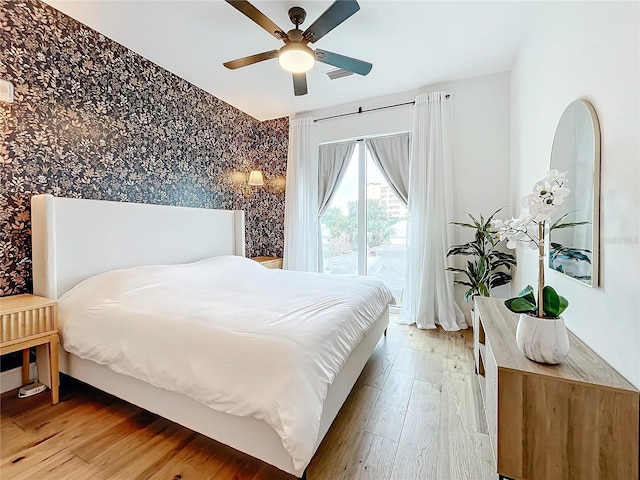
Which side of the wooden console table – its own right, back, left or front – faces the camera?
left

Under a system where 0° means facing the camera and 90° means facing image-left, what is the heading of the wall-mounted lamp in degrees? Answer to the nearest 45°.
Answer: approximately 315°

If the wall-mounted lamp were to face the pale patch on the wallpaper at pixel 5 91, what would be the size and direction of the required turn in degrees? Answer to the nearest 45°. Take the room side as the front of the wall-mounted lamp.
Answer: approximately 90° to its right

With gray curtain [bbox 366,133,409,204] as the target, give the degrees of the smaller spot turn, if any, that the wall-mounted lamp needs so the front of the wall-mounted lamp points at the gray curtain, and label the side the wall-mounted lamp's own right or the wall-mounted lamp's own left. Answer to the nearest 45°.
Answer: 0° — it already faces it

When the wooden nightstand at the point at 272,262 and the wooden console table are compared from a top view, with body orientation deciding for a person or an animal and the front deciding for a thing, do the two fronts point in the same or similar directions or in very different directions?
very different directions

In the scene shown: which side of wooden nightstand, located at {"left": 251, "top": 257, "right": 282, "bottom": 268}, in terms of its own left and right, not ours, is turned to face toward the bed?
right

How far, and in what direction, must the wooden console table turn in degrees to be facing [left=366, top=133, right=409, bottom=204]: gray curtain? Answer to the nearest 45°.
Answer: approximately 45° to its right

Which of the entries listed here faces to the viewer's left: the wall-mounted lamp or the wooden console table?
the wooden console table

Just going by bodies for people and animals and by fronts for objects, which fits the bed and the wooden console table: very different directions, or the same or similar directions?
very different directions
